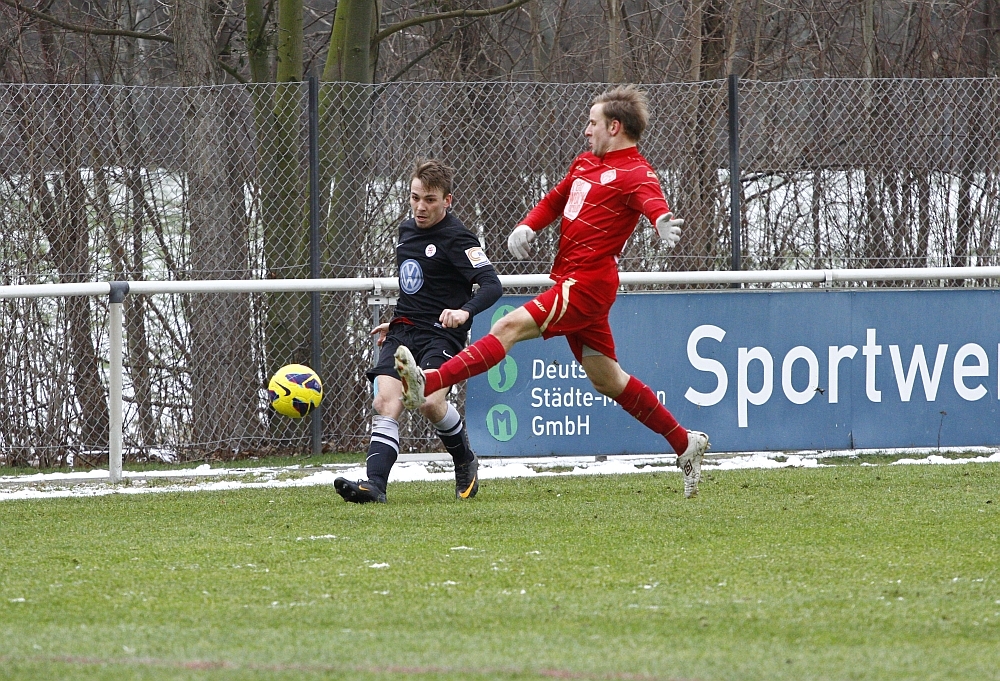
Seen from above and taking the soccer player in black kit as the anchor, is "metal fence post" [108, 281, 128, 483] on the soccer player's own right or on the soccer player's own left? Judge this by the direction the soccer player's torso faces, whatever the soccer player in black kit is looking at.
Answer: on the soccer player's own right

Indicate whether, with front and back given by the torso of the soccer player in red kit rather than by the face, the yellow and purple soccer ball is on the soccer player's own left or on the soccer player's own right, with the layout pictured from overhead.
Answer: on the soccer player's own right

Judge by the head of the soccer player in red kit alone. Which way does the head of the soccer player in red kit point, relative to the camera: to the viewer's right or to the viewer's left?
to the viewer's left

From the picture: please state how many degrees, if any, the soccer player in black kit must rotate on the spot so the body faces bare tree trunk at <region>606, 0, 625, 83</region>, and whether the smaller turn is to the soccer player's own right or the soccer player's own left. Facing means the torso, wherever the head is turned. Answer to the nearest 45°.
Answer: approximately 135° to the soccer player's own right

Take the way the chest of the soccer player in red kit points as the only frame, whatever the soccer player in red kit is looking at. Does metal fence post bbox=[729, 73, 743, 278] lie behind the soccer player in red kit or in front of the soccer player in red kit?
behind

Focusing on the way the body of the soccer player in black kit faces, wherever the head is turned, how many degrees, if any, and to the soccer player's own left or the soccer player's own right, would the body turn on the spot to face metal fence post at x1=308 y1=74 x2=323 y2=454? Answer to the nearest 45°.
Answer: approximately 135° to the soccer player's own right

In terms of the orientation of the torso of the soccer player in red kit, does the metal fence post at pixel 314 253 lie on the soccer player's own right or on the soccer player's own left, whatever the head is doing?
on the soccer player's own right

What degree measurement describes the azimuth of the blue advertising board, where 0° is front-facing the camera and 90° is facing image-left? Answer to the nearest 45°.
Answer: approximately 0°

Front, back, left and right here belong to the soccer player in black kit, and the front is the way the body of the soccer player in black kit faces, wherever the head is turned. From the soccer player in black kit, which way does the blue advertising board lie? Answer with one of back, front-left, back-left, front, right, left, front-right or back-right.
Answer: back

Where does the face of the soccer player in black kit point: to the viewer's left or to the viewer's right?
to the viewer's left

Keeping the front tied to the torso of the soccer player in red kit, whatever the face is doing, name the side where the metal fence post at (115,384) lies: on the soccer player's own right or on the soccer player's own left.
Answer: on the soccer player's own right
